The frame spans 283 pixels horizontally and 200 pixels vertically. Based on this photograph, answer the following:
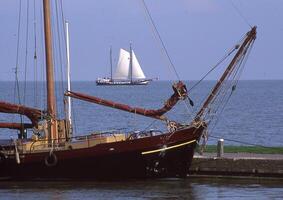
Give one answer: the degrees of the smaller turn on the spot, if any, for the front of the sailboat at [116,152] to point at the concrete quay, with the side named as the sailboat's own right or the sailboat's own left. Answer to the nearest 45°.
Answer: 0° — it already faces it

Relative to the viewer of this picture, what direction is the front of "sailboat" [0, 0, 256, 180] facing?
facing to the right of the viewer
